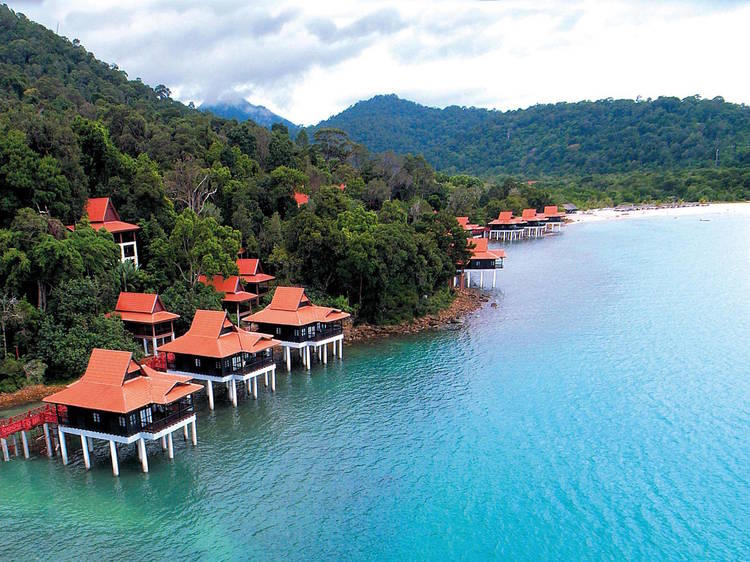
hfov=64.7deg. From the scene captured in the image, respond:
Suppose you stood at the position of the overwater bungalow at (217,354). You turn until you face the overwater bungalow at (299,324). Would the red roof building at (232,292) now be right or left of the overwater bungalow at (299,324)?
left

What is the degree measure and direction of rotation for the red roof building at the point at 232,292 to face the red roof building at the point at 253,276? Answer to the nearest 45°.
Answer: approximately 90° to its left

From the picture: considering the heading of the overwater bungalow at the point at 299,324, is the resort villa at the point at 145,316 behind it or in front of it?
behind

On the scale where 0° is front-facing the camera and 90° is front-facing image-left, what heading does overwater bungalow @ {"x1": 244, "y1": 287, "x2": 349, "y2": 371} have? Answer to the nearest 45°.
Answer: approximately 315°

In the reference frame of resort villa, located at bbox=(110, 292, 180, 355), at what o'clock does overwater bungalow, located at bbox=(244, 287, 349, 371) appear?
The overwater bungalow is roughly at 11 o'clock from the resort villa.

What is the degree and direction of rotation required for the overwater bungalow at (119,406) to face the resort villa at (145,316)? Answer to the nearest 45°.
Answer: approximately 135° to its left

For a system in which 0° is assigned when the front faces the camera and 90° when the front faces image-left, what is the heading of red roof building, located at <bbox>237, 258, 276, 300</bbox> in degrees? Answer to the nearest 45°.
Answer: approximately 315°

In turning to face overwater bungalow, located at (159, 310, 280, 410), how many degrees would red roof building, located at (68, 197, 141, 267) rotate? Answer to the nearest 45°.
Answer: approximately 45° to its right
